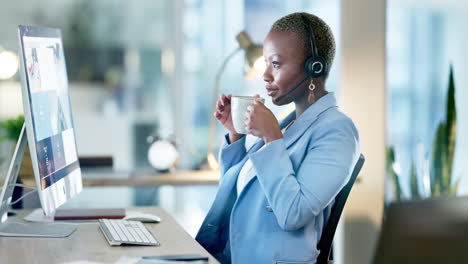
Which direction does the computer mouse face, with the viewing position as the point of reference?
facing to the left of the viewer

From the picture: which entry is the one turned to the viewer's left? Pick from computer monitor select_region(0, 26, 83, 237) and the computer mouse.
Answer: the computer mouse

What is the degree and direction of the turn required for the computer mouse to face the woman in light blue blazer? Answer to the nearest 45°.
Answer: approximately 135° to its left

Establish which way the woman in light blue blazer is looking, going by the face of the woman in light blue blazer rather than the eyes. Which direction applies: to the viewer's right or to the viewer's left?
to the viewer's left

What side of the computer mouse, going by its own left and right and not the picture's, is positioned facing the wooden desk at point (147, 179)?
right

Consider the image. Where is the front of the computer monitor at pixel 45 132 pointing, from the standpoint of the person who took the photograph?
facing to the right of the viewer

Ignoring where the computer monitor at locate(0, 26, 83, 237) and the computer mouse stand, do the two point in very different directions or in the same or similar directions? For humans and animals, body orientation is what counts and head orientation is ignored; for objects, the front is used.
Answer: very different directions

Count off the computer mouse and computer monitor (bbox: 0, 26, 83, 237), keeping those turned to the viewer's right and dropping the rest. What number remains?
1
